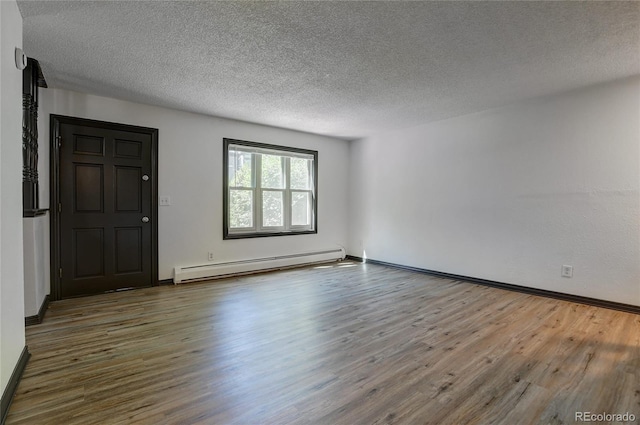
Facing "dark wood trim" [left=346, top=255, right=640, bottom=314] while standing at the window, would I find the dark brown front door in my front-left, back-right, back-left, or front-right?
back-right

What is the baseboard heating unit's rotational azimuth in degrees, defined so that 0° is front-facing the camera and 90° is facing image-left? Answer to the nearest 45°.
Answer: approximately 315°

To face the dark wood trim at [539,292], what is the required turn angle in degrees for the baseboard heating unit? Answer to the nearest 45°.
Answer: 0° — it already faces it

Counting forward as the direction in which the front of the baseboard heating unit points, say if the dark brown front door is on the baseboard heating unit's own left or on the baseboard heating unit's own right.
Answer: on the baseboard heating unit's own right

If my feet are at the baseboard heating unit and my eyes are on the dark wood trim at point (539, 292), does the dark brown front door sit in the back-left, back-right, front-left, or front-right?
back-right

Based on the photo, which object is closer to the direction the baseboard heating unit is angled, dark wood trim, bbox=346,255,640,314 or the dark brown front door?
the dark wood trim
